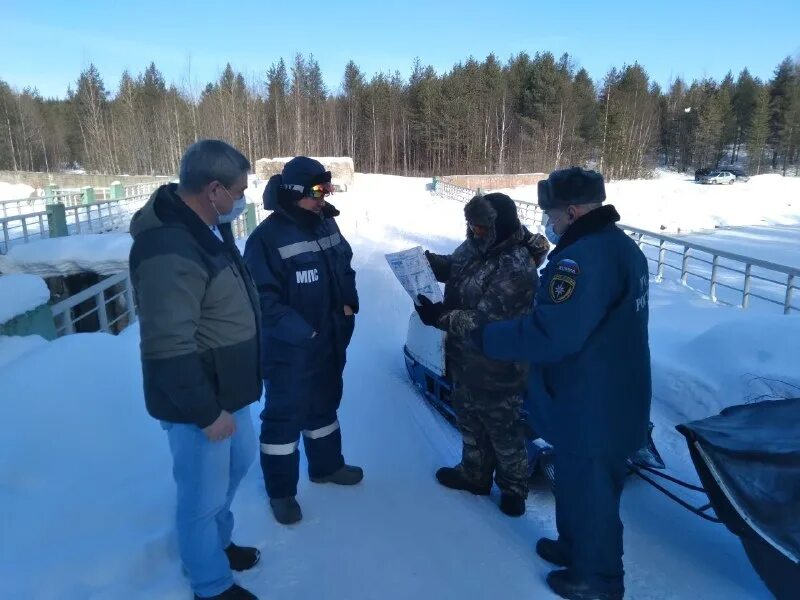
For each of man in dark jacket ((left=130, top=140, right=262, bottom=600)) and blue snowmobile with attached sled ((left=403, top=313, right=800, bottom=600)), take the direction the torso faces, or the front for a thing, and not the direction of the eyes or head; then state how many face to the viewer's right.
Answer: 1

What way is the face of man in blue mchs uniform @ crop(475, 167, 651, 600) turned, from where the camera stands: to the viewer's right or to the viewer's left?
to the viewer's left

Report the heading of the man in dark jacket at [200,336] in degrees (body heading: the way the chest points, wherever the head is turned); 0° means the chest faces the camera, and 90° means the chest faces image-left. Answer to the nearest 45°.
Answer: approximately 270°

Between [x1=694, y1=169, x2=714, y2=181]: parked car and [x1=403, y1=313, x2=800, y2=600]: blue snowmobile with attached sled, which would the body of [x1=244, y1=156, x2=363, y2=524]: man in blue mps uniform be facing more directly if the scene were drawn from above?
the blue snowmobile with attached sled

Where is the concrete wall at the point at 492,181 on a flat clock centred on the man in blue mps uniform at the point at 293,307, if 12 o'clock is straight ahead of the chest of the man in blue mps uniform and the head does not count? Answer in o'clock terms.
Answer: The concrete wall is roughly at 8 o'clock from the man in blue mps uniform.

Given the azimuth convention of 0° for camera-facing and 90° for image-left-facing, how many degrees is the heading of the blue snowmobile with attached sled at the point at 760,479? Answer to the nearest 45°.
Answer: approximately 135°

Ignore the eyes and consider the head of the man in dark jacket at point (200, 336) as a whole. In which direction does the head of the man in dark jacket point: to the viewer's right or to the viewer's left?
to the viewer's right

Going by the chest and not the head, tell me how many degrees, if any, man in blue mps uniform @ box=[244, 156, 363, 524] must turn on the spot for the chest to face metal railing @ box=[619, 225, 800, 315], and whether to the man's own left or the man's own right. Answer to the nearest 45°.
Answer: approximately 90° to the man's own left
